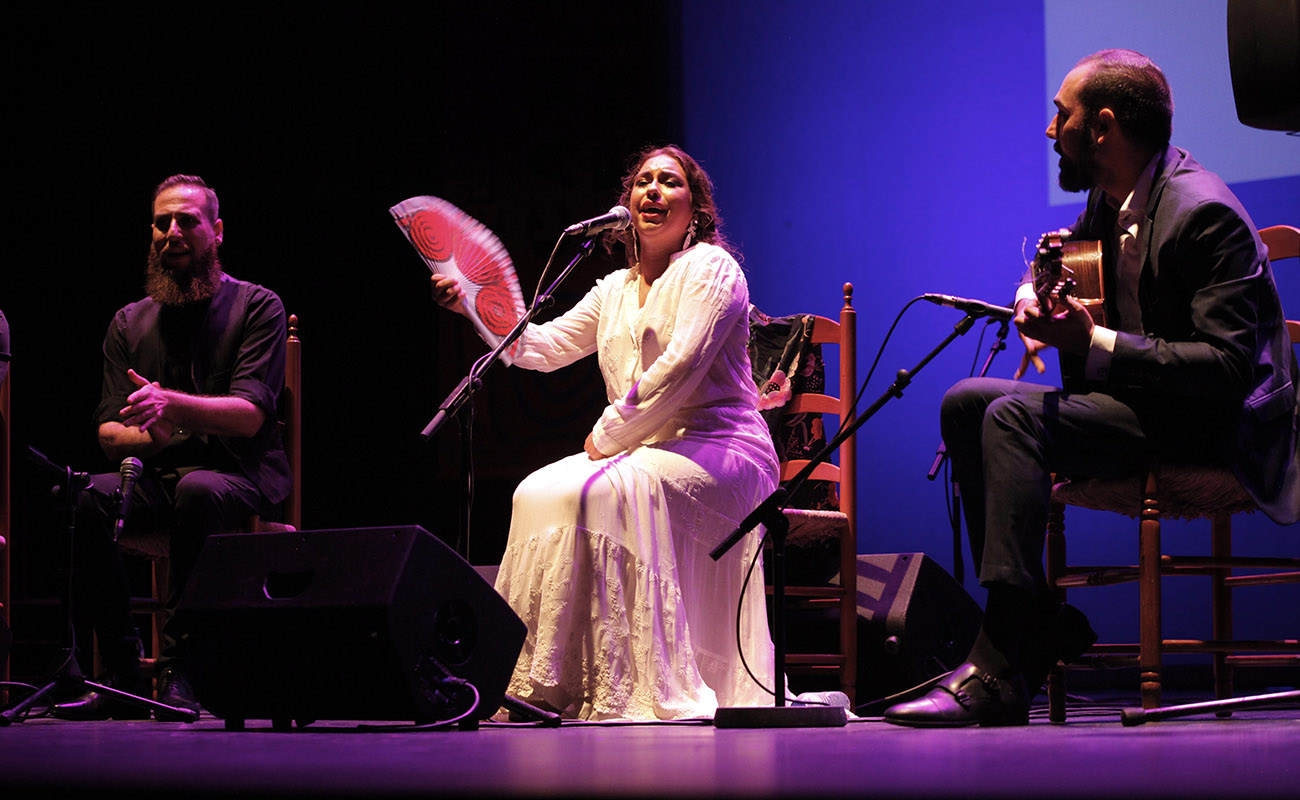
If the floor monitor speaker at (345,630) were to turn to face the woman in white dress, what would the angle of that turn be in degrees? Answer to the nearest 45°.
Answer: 0° — it already faces them

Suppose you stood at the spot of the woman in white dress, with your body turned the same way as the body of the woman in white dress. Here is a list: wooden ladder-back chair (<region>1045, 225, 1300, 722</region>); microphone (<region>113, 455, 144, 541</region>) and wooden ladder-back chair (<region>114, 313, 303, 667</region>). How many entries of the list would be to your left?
1

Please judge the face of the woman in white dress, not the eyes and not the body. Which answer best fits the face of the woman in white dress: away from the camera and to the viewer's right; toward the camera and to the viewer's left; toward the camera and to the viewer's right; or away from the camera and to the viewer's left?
toward the camera and to the viewer's left

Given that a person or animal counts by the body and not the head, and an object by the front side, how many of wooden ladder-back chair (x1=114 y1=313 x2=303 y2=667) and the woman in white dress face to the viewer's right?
0

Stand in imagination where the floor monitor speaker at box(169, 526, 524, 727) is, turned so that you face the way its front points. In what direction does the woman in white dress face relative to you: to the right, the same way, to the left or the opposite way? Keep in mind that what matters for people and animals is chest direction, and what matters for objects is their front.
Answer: the opposite way

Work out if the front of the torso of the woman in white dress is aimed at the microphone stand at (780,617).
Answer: no

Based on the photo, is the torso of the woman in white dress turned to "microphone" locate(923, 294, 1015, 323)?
no

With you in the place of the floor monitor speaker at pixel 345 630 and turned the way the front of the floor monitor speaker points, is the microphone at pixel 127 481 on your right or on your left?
on your left

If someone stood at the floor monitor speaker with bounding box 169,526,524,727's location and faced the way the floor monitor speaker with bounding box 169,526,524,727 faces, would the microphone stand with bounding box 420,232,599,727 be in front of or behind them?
in front

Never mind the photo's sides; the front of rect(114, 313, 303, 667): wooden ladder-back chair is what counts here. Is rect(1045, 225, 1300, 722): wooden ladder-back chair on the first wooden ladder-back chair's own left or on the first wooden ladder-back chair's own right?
on the first wooden ladder-back chair's own left

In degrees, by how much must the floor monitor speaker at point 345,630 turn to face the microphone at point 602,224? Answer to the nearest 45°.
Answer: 0° — it already faces it

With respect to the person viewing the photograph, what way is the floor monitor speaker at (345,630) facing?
facing away from the viewer and to the right of the viewer

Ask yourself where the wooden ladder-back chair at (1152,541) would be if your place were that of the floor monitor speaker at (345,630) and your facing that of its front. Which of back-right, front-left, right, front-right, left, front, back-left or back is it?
front-right

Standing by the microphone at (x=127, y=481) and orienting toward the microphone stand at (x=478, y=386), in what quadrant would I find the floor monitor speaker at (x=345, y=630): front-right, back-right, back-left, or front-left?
front-right

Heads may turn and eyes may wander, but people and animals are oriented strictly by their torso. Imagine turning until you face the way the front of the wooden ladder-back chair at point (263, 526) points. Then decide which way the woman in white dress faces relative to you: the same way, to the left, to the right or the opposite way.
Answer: the same way

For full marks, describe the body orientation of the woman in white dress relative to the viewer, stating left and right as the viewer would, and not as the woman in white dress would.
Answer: facing the viewer and to the left of the viewer

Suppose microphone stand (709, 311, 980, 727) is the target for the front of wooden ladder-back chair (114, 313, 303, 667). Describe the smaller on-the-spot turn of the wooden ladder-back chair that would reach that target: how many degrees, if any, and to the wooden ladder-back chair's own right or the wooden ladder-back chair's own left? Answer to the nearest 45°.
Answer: approximately 90° to the wooden ladder-back chair's own left

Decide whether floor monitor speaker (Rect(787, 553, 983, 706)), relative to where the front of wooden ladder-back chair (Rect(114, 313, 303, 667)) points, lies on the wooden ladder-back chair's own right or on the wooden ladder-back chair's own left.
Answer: on the wooden ladder-back chair's own left

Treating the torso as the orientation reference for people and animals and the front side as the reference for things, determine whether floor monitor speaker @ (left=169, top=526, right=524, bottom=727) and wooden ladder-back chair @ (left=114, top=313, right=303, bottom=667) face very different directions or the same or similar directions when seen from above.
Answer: very different directions
